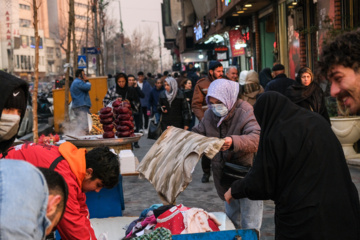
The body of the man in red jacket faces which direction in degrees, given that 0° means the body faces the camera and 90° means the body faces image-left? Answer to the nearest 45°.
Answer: approximately 270°

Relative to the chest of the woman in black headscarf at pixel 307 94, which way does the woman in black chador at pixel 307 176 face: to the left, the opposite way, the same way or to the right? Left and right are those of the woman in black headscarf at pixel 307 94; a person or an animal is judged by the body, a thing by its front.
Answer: to the right

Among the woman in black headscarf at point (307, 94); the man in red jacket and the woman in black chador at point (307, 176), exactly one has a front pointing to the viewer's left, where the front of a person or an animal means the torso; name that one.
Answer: the woman in black chador at point (307, 176)

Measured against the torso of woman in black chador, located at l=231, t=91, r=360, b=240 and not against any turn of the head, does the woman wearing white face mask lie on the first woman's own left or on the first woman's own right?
on the first woman's own right

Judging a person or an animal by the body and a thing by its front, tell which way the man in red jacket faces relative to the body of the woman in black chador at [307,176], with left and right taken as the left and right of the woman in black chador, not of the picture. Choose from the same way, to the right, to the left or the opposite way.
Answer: the opposite way

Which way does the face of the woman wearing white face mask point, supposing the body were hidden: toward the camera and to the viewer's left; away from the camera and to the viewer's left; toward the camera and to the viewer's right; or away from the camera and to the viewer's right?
toward the camera and to the viewer's left

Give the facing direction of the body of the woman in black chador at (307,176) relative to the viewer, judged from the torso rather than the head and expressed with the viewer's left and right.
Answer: facing to the left of the viewer

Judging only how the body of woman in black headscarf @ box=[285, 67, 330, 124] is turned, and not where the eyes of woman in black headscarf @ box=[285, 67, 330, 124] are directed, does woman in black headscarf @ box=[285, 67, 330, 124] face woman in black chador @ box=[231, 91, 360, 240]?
yes

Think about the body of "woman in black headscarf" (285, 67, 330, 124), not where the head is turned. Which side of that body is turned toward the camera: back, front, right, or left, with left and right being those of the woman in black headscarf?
front

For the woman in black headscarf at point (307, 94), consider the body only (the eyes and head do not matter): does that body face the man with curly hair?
yes

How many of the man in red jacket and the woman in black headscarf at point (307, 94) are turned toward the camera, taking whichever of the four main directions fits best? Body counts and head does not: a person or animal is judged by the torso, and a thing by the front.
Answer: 1
